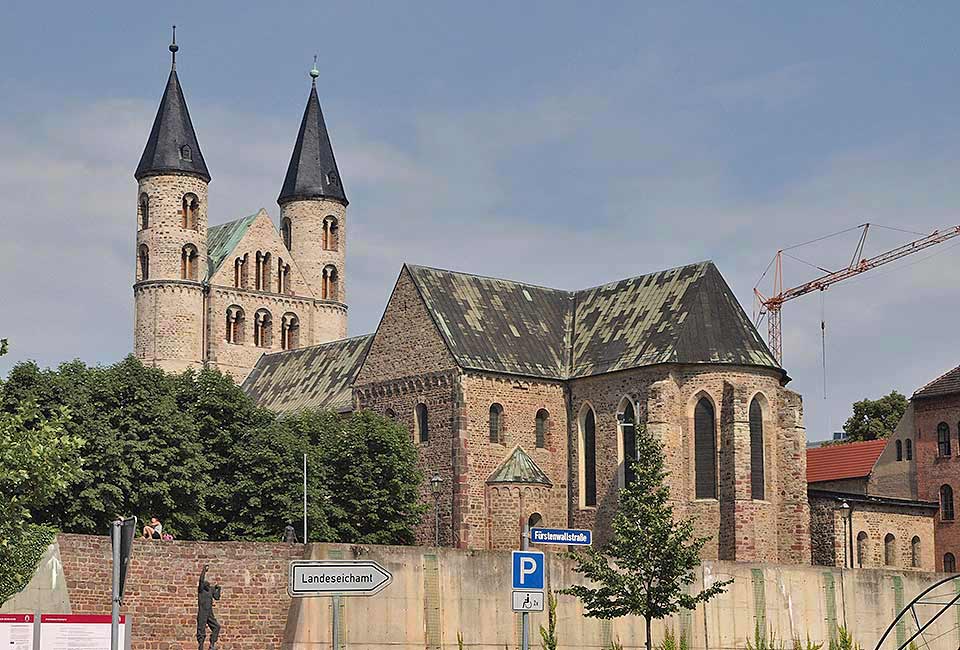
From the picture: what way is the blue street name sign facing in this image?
toward the camera

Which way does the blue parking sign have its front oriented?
toward the camera

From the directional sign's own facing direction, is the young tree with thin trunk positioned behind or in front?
behind

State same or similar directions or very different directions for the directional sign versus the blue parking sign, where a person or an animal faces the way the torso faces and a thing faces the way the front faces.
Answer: same or similar directions

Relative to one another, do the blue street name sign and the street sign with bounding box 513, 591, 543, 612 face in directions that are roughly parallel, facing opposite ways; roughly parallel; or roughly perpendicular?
roughly parallel

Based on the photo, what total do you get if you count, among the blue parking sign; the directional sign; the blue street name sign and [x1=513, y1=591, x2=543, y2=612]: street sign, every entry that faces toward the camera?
4

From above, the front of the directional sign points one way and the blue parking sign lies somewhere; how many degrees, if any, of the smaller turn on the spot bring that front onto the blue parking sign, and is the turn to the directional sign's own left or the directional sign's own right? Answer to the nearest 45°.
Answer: approximately 135° to the directional sign's own left

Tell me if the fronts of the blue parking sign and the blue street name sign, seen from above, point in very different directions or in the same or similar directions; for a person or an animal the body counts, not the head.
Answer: same or similar directions

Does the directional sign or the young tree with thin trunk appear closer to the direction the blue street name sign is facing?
the directional sign

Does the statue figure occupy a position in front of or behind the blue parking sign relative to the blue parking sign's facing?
behind
